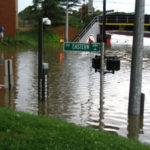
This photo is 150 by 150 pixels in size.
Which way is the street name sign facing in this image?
toward the camera

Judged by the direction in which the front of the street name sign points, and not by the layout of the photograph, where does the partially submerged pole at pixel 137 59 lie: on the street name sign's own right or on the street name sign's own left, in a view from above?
on the street name sign's own left
